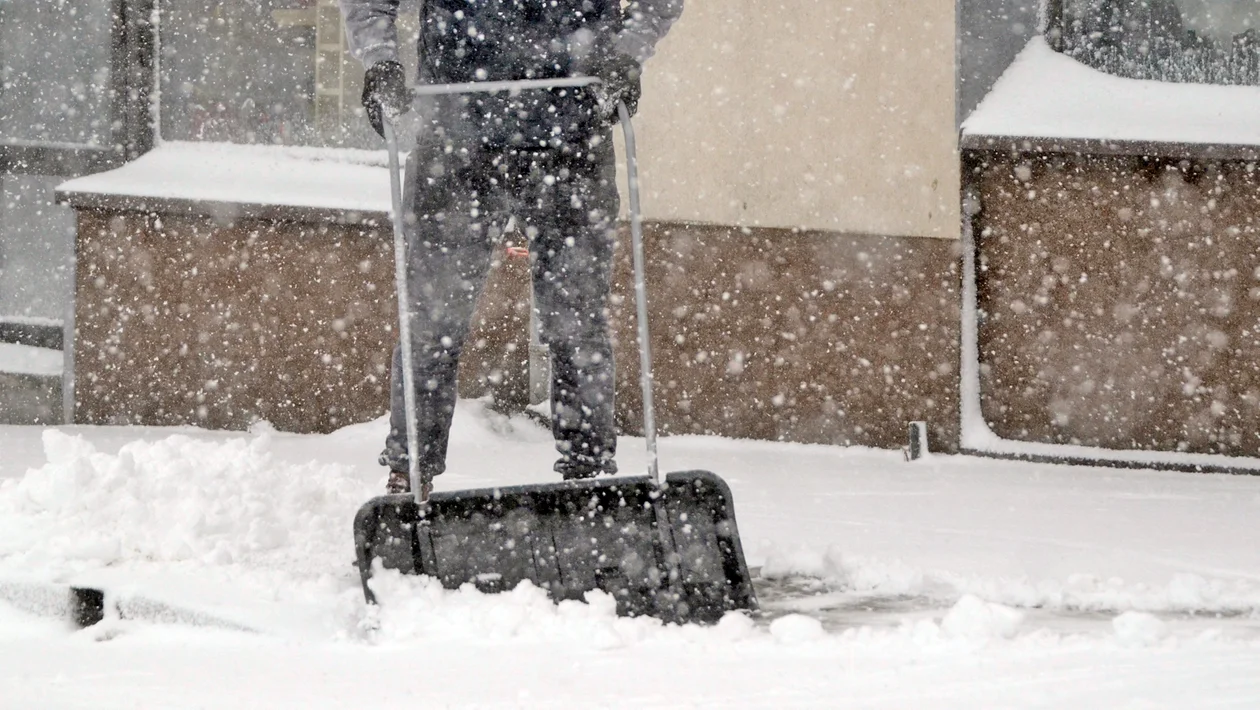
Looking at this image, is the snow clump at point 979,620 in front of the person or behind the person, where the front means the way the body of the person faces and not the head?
in front

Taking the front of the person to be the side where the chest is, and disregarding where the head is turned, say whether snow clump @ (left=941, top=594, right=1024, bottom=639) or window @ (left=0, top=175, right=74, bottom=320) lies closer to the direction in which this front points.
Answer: the snow clump

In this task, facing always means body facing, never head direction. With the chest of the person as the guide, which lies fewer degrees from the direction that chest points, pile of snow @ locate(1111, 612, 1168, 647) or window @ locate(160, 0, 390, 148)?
the pile of snow

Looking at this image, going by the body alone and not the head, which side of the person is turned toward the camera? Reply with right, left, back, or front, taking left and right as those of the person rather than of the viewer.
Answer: front

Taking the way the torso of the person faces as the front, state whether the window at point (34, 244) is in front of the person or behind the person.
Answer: behind

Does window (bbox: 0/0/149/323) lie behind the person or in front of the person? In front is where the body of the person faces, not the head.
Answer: behind

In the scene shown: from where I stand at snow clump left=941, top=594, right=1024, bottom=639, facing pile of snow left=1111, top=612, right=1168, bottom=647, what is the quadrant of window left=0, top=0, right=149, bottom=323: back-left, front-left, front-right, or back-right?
back-left
